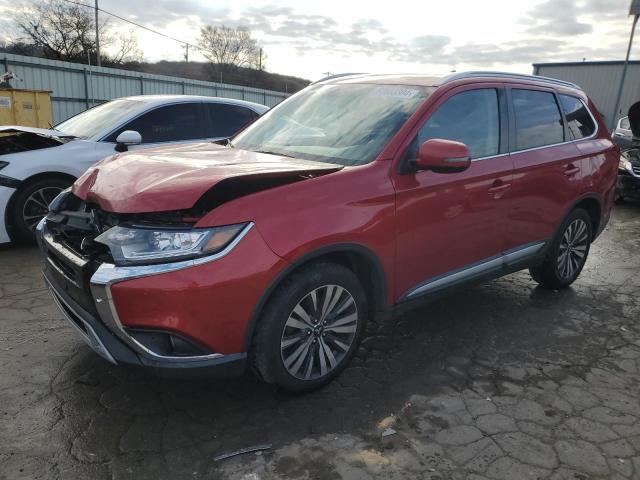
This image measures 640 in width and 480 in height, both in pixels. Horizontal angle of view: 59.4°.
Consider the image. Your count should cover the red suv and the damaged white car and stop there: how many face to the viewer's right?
0

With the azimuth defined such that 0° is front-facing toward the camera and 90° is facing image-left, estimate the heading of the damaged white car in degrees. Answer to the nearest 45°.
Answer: approximately 45°

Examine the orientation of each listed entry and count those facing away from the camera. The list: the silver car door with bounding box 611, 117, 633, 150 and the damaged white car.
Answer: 0

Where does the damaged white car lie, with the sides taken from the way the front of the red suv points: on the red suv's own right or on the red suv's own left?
on the red suv's own right

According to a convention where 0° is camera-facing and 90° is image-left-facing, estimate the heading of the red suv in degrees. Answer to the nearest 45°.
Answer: approximately 45°

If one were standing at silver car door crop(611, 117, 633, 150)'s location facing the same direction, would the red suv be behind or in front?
in front

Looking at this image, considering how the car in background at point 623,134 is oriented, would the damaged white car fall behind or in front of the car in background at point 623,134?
in front

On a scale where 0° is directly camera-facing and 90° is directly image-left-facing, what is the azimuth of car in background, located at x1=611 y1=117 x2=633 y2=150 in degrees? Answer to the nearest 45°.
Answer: approximately 45°

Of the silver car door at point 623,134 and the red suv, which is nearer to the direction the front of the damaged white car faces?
the red suv
